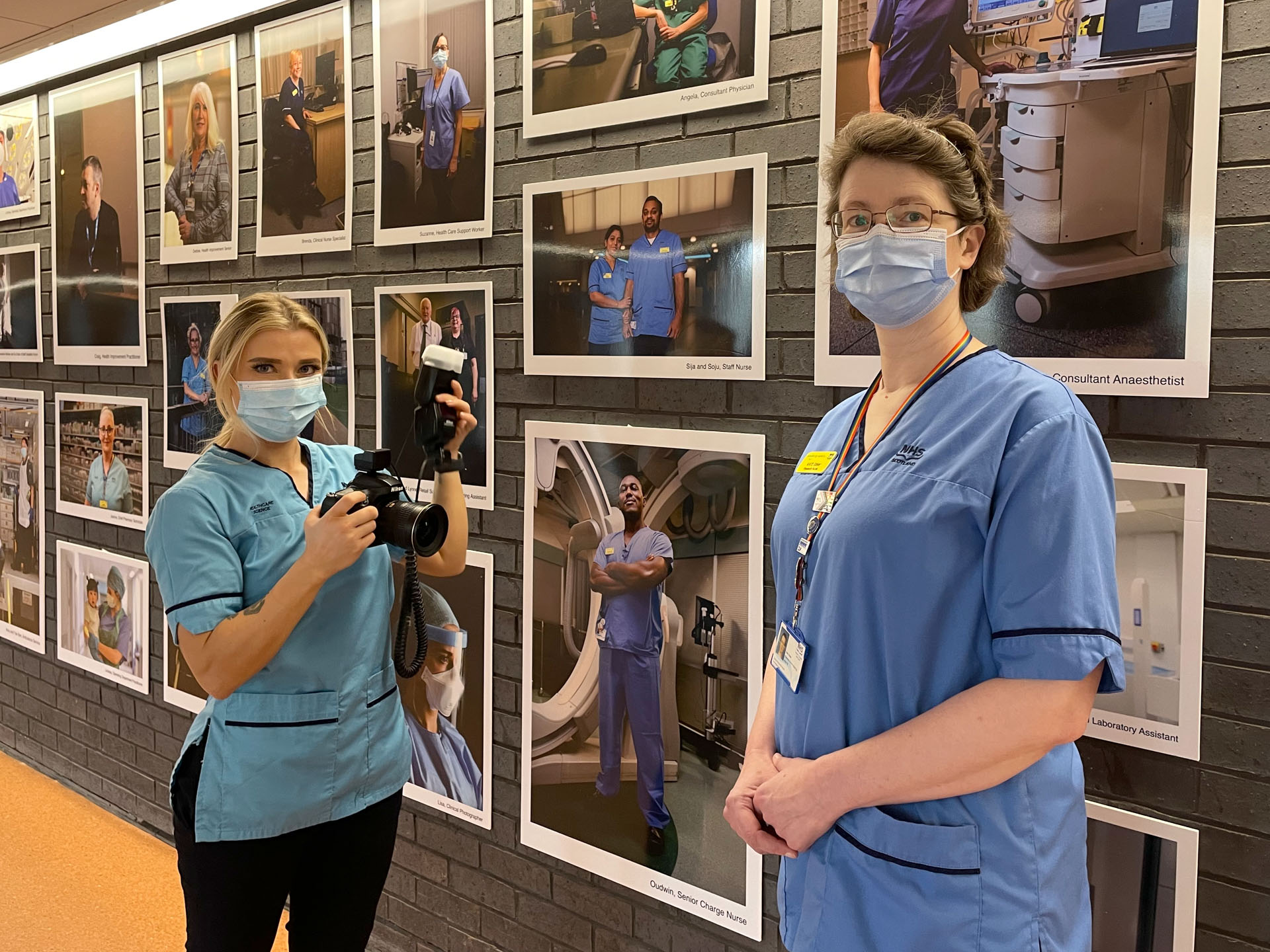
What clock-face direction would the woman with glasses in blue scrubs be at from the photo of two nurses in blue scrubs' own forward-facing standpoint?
The woman with glasses in blue scrubs is roughly at 10 o'clock from the photo of two nurses in blue scrubs.

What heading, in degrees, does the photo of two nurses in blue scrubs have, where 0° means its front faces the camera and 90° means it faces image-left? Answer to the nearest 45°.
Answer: approximately 45°

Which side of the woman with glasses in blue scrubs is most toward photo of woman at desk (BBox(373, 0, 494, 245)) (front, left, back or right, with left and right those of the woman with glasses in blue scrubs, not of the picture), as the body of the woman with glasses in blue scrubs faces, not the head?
right

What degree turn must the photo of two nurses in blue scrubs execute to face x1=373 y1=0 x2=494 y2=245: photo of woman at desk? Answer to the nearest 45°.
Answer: approximately 90° to its right

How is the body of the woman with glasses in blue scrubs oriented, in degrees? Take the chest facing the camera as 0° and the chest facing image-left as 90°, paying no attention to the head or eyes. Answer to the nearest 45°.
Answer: approximately 45°

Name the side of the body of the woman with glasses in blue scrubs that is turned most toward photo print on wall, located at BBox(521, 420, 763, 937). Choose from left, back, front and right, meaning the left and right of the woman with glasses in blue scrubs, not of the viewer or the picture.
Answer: right

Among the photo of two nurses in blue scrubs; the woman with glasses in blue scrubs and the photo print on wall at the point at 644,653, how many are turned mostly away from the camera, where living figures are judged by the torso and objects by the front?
0

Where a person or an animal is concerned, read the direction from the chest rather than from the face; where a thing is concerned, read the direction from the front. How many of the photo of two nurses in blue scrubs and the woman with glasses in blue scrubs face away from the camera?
0

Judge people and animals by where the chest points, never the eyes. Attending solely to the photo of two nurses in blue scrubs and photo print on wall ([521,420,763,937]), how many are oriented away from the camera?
0

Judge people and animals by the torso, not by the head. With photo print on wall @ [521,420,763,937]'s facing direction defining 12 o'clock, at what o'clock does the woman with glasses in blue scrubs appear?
The woman with glasses in blue scrubs is roughly at 10 o'clock from the photo print on wall.
